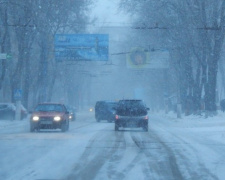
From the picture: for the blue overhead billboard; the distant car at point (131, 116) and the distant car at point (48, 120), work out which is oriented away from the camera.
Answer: the distant car at point (131, 116)

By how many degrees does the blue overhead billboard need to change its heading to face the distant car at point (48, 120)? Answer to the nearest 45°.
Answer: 0° — it already faces it

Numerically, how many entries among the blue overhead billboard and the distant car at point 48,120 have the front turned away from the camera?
0

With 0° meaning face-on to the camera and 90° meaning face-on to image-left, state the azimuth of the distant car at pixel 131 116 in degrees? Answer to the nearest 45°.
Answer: approximately 180°

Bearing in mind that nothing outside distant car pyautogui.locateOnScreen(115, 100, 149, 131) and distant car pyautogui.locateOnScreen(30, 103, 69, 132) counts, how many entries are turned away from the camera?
1

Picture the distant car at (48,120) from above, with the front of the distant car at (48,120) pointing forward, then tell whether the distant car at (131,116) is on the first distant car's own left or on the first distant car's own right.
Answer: on the first distant car's own left

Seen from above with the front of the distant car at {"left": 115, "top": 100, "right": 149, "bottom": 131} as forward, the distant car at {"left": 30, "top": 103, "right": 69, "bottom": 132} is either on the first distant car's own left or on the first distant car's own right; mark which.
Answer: on the first distant car's own left

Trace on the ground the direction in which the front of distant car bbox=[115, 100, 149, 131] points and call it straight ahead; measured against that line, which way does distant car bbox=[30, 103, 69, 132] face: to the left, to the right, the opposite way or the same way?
the opposite way

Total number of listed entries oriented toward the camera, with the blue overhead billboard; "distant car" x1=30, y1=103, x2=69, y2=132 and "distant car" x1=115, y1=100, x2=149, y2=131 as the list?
2

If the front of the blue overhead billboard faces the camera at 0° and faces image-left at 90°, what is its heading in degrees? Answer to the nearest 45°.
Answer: approximately 0°
